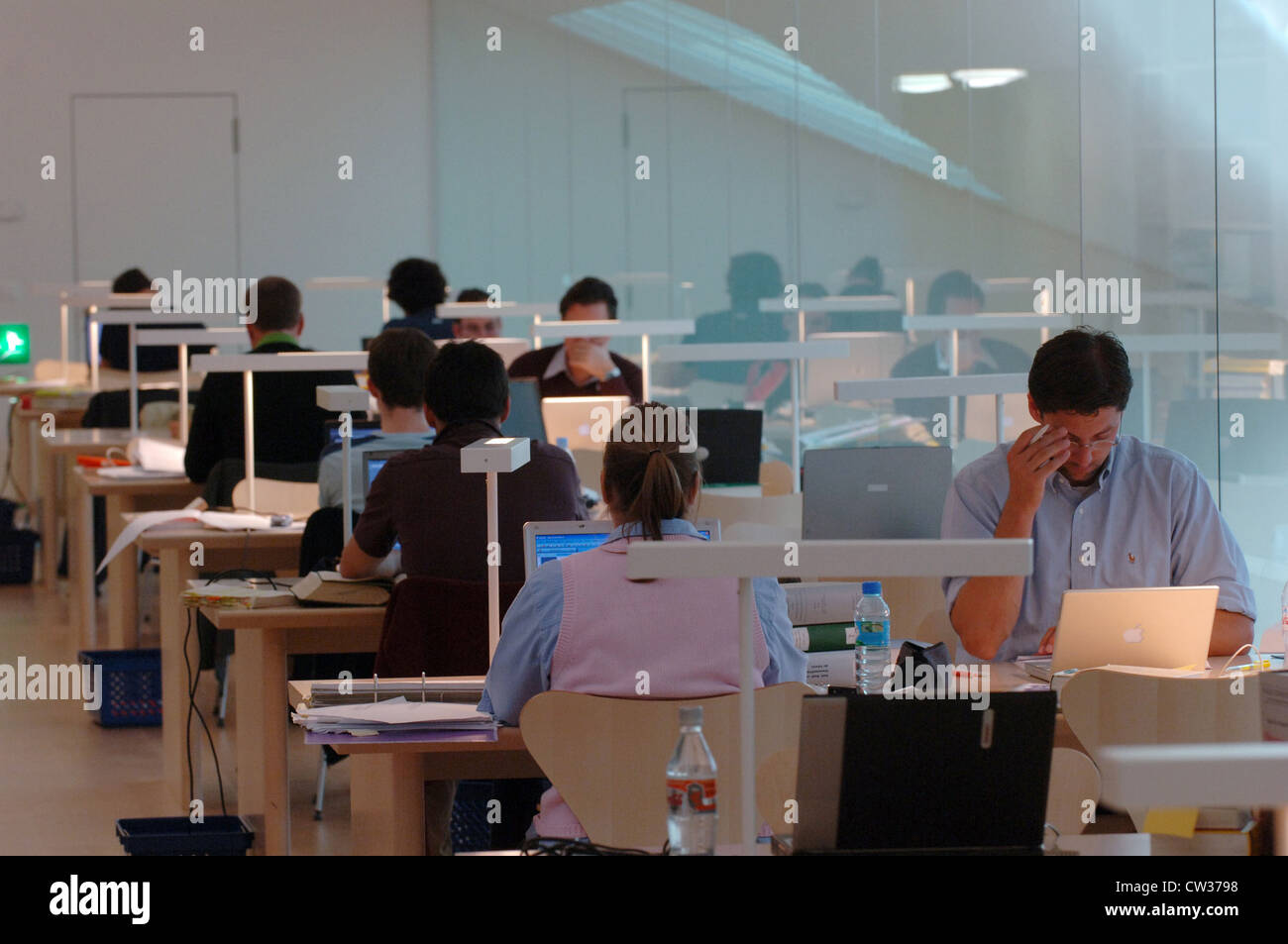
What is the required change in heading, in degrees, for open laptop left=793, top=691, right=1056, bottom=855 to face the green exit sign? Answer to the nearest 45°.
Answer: approximately 45° to its left

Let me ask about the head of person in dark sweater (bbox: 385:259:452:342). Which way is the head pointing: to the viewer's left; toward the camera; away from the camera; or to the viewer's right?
away from the camera

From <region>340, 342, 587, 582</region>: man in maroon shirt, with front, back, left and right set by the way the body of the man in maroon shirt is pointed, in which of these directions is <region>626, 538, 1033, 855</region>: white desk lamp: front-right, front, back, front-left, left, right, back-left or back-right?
back

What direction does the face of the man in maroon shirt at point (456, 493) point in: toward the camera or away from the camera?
away from the camera

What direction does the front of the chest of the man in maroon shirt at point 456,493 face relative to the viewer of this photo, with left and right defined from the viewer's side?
facing away from the viewer

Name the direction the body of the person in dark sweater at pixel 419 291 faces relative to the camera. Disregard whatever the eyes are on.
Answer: away from the camera

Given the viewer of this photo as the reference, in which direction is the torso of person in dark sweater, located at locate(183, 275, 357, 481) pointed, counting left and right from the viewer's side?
facing away from the viewer

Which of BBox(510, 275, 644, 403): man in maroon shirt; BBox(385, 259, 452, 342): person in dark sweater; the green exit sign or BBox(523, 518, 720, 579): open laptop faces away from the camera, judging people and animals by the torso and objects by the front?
the person in dark sweater

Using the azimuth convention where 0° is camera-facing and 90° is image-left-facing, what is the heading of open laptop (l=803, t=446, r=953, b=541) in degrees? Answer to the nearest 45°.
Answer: approximately 180°

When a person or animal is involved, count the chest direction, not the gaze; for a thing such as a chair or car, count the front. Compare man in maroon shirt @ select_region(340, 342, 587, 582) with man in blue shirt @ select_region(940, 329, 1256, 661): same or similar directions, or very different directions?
very different directions
